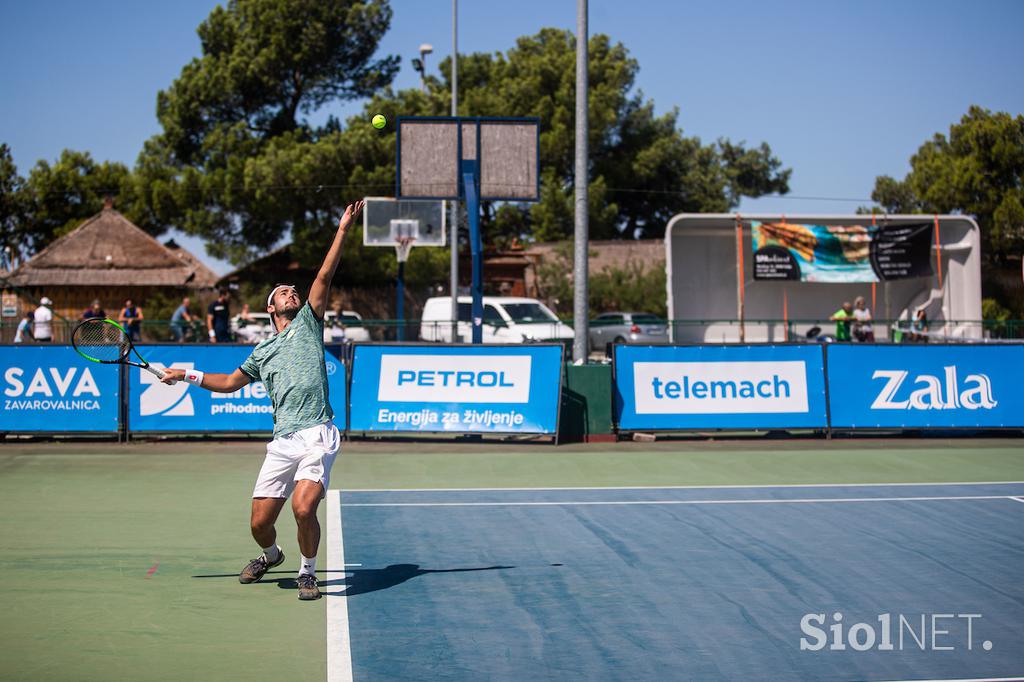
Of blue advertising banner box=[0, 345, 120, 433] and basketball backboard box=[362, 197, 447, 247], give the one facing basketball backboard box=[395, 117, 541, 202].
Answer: basketball backboard box=[362, 197, 447, 247]

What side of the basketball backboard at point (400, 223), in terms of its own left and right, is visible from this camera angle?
front

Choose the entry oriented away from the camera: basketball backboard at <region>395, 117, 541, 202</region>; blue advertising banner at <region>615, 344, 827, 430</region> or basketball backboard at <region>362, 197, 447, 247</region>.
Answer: basketball backboard at <region>395, 117, 541, 202</region>

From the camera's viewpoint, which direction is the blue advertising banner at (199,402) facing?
toward the camera

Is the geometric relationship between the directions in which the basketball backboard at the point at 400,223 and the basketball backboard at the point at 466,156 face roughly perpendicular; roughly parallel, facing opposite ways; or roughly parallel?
roughly parallel, facing opposite ways

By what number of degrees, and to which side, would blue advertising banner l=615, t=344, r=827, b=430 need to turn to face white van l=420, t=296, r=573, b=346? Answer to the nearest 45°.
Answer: approximately 135° to its right

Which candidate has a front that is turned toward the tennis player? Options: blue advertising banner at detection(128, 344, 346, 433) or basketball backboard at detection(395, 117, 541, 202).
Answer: the blue advertising banner

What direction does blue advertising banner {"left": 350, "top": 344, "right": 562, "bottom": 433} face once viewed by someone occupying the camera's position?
facing the viewer

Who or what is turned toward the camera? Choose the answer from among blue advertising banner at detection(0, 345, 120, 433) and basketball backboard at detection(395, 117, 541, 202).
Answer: the blue advertising banner

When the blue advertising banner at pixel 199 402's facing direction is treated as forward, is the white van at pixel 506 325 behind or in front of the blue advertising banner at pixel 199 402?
behind

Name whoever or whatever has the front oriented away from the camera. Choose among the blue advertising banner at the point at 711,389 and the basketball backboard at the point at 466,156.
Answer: the basketball backboard

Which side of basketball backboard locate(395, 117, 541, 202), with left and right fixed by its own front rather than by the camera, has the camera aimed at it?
back

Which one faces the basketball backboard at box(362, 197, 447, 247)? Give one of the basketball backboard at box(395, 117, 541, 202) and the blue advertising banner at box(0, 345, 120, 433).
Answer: the basketball backboard at box(395, 117, 541, 202)

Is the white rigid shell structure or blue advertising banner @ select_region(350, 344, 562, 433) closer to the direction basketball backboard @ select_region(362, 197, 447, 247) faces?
the blue advertising banner
